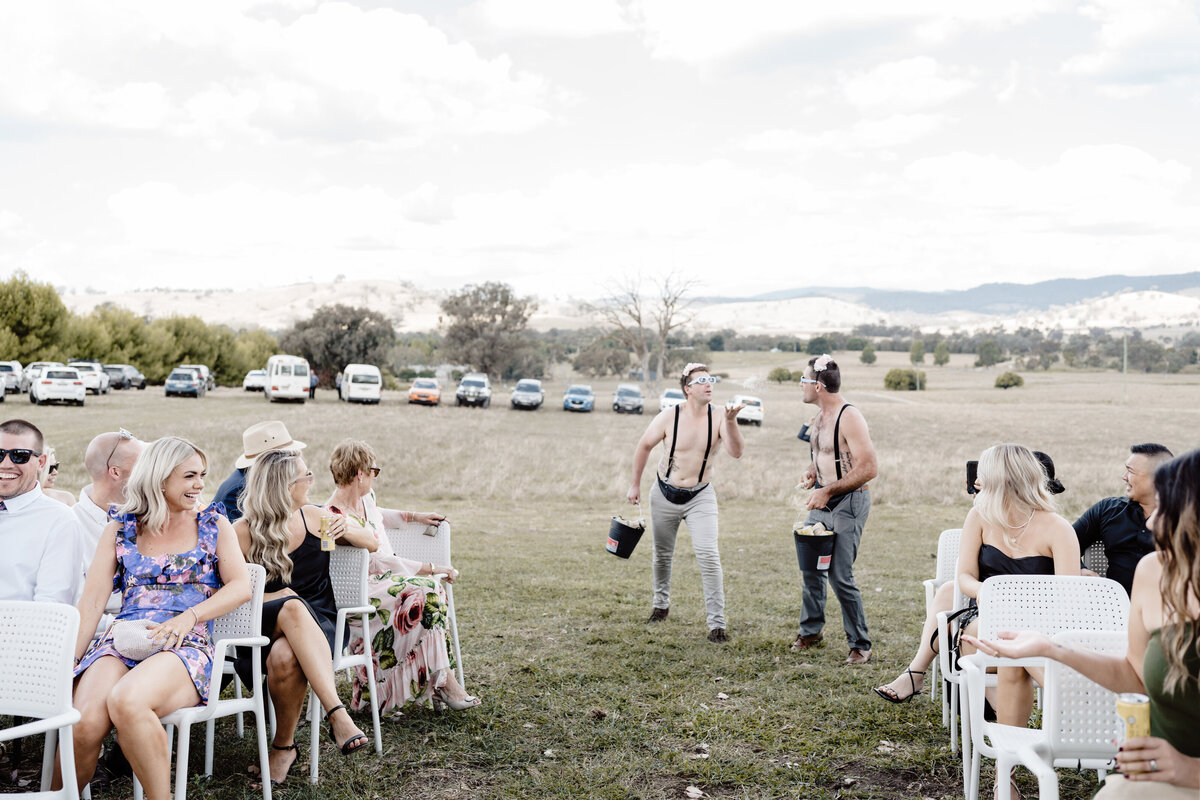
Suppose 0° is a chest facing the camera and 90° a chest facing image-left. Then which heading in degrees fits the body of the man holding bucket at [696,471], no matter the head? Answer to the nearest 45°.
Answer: approximately 0°

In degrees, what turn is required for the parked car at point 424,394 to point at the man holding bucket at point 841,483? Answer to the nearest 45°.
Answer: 0° — it already faces them

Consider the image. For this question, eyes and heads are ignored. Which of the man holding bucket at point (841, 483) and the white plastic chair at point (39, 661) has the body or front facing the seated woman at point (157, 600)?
the man holding bucket

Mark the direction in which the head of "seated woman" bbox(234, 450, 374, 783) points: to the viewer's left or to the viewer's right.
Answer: to the viewer's right

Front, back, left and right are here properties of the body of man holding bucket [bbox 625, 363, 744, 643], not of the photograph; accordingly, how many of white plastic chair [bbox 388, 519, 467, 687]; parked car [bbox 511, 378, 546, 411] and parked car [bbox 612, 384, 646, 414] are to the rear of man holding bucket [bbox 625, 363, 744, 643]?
2
